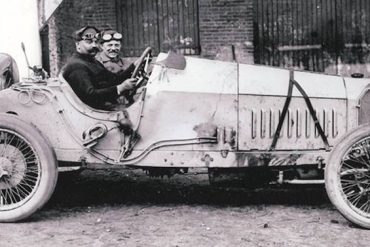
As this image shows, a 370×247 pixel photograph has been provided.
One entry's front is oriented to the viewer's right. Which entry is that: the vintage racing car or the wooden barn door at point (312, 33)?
the vintage racing car

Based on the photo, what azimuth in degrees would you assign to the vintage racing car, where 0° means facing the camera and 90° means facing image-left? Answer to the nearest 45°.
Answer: approximately 270°

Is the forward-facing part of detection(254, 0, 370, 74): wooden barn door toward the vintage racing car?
yes

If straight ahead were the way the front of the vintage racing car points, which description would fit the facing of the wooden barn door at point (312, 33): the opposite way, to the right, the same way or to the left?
to the right

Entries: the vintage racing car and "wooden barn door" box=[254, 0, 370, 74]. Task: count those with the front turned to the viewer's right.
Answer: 1

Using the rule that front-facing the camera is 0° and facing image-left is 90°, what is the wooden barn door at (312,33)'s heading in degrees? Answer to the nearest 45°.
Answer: approximately 0°

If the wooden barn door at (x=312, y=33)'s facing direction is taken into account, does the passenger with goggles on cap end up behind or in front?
in front
